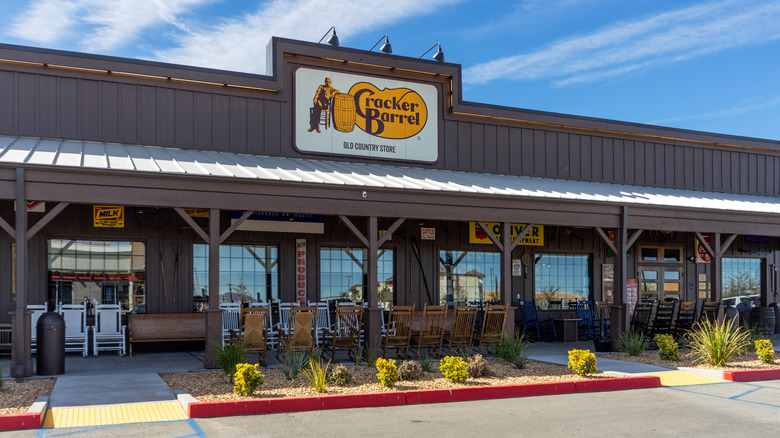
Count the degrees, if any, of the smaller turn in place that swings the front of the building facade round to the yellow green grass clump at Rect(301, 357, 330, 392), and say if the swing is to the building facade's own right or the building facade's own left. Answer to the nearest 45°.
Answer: approximately 45° to the building facade's own right

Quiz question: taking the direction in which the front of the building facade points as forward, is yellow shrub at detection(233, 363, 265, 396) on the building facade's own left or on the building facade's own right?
on the building facade's own right

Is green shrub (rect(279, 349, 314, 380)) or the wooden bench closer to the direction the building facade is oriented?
the green shrub

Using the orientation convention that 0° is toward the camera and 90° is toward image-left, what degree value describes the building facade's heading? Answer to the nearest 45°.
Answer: approximately 315°

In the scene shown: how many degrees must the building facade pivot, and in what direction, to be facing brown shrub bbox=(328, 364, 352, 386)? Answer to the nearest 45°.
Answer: approximately 45° to its right

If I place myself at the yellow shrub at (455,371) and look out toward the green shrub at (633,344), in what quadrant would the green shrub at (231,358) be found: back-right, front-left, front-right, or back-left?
back-left
